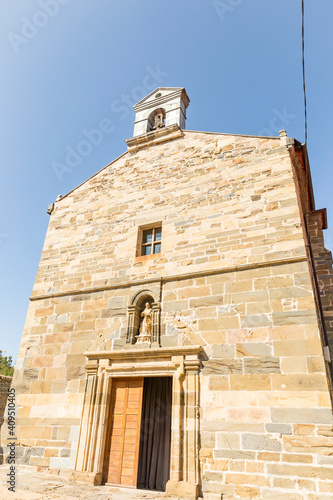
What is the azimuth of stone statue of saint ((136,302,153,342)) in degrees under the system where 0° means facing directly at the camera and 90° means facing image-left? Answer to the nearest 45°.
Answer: approximately 45°

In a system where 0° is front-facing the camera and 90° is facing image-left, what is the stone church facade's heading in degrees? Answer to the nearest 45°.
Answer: approximately 45°
